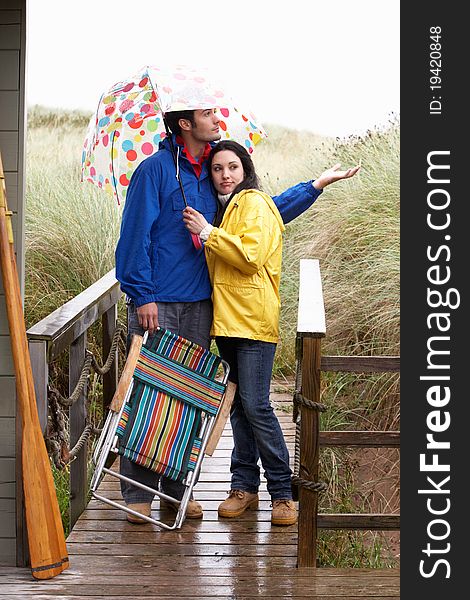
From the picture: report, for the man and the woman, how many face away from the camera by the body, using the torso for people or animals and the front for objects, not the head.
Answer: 0

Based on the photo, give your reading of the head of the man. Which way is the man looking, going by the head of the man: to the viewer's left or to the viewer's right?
to the viewer's right

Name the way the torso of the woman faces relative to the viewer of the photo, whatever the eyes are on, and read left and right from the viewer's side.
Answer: facing the viewer and to the left of the viewer

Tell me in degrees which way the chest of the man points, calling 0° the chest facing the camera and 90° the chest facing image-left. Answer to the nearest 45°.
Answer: approximately 315°

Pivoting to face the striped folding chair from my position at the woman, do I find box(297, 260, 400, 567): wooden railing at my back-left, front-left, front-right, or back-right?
back-left
